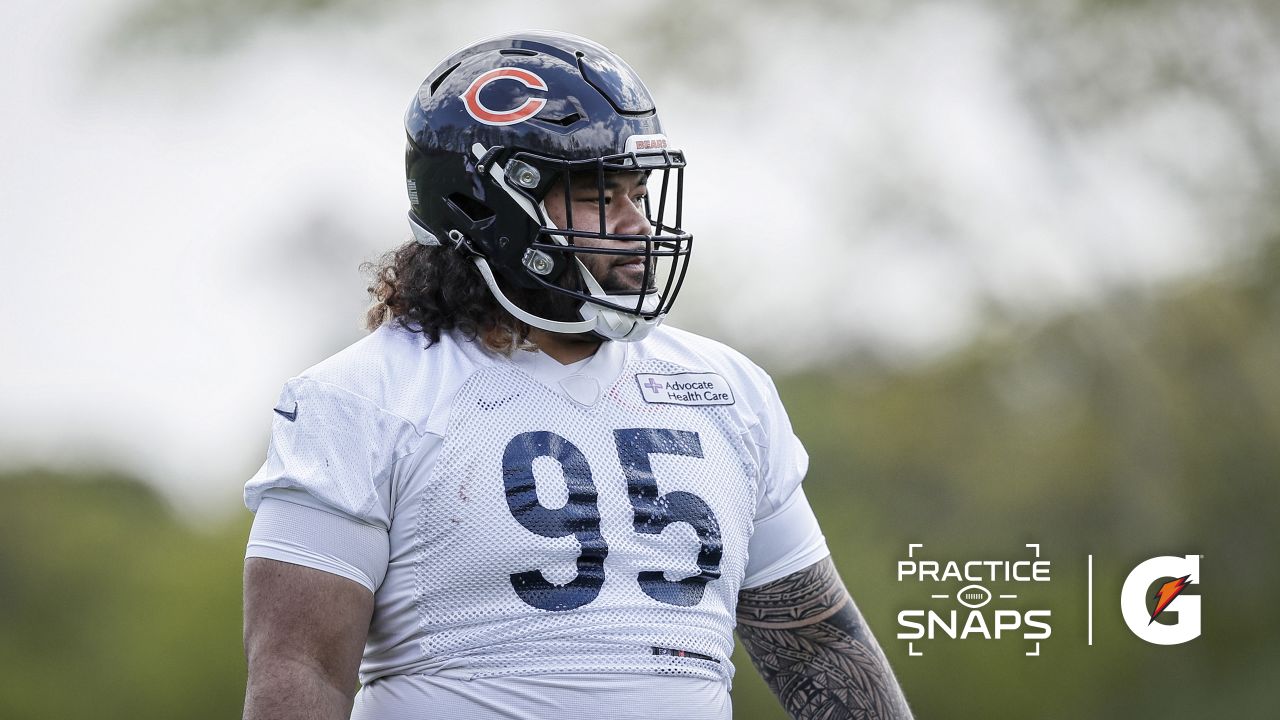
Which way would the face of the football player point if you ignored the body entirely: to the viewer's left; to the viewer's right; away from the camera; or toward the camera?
to the viewer's right
